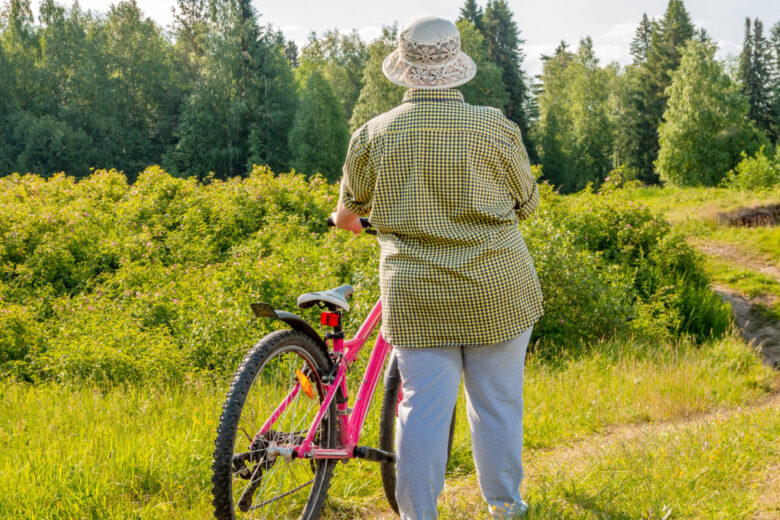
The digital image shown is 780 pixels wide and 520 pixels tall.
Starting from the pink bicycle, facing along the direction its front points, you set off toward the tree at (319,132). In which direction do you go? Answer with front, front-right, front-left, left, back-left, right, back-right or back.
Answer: front-left

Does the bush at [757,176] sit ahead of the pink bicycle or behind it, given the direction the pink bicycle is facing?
ahead

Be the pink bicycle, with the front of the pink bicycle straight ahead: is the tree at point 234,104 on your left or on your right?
on your left

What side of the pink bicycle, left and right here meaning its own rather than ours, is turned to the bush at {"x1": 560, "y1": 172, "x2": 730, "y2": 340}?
front

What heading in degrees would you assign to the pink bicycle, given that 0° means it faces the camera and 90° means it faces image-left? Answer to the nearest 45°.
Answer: approximately 225°

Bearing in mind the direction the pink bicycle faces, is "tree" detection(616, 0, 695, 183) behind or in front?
in front

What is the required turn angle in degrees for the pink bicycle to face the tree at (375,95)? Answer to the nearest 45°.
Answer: approximately 45° to its left
